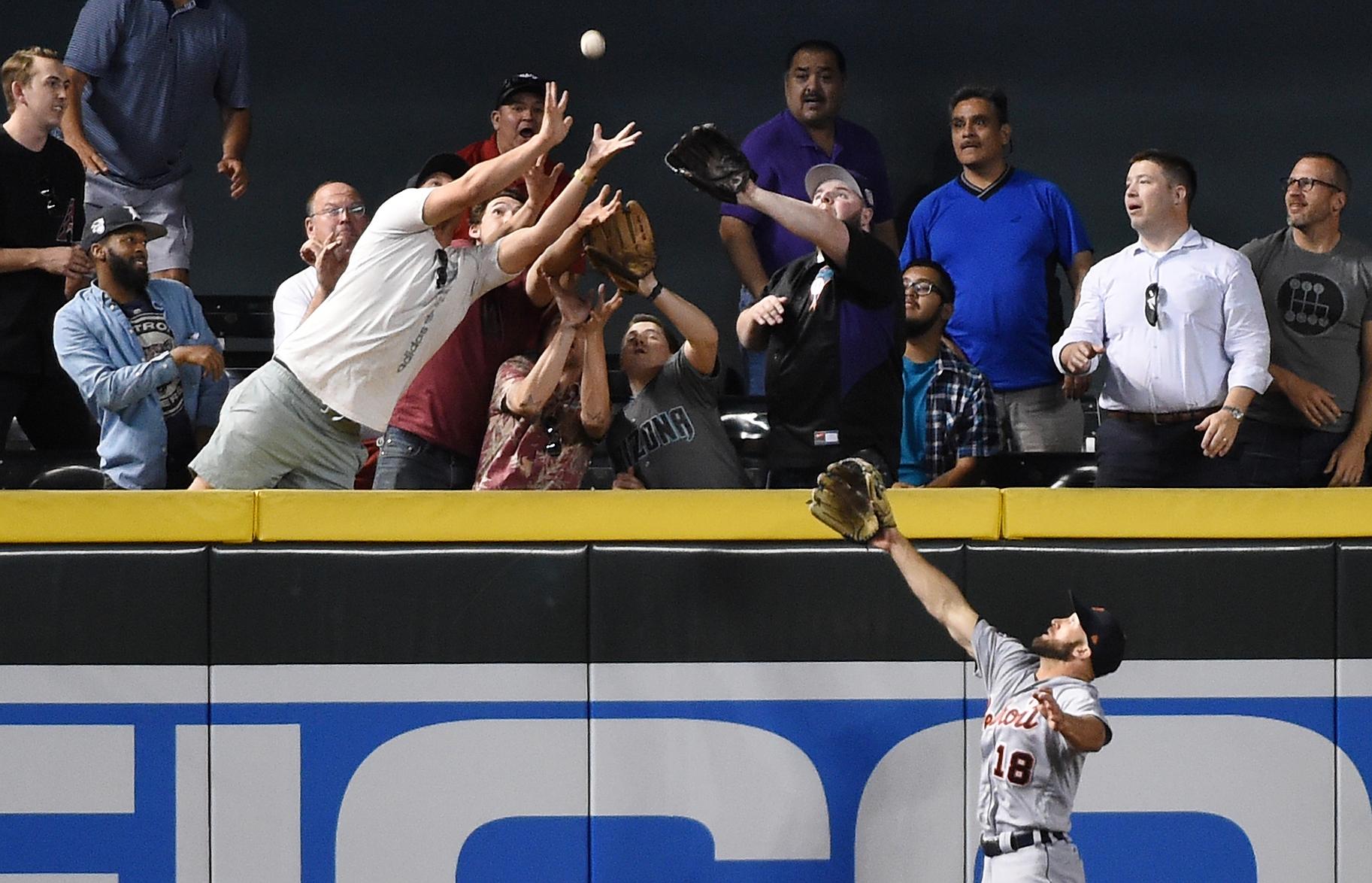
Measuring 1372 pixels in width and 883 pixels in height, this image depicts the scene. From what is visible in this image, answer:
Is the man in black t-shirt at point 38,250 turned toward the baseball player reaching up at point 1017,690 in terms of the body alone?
yes

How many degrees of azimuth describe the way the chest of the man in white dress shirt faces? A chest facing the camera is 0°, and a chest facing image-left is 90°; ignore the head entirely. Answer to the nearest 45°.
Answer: approximately 45°

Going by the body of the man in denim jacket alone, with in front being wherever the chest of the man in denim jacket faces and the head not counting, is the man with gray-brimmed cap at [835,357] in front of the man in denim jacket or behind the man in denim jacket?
in front

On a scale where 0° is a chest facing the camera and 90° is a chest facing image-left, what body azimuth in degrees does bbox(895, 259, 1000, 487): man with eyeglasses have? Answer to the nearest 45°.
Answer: approximately 45°
